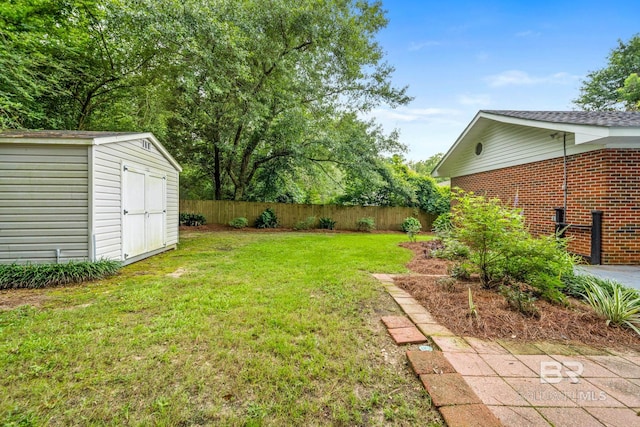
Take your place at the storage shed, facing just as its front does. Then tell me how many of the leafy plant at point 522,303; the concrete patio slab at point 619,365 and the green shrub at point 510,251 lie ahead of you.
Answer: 3

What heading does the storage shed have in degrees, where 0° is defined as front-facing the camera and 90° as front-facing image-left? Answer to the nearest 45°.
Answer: approximately 315°

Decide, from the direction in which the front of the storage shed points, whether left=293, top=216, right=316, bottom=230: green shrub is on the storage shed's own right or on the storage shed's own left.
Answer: on the storage shed's own left

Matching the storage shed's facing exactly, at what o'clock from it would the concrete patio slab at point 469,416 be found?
The concrete patio slab is roughly at 1 o'clock from the storage shed.

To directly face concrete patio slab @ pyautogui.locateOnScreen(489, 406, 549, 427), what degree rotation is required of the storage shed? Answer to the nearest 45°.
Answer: approximately 45° to its right

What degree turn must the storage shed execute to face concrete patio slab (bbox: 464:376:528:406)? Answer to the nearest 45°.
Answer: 0° — it already faces it

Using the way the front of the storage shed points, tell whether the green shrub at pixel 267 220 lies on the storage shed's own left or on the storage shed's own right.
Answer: on the storage shed's own left

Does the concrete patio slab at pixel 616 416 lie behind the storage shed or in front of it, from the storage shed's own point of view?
in front

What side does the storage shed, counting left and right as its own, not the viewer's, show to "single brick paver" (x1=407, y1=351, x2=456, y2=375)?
front

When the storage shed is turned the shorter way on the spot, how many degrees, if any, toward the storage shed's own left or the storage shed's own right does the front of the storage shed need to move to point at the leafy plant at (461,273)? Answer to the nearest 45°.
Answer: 0° — it already faces it

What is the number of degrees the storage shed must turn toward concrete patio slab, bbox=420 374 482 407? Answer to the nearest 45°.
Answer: approximately 45° to its right

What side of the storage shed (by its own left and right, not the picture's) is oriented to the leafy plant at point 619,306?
front

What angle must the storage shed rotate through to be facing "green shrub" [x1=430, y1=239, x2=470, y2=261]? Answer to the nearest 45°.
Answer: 0° — it already faces it
